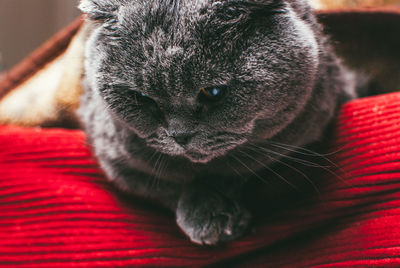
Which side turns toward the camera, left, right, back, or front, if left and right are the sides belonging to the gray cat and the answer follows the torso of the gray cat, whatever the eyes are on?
front
